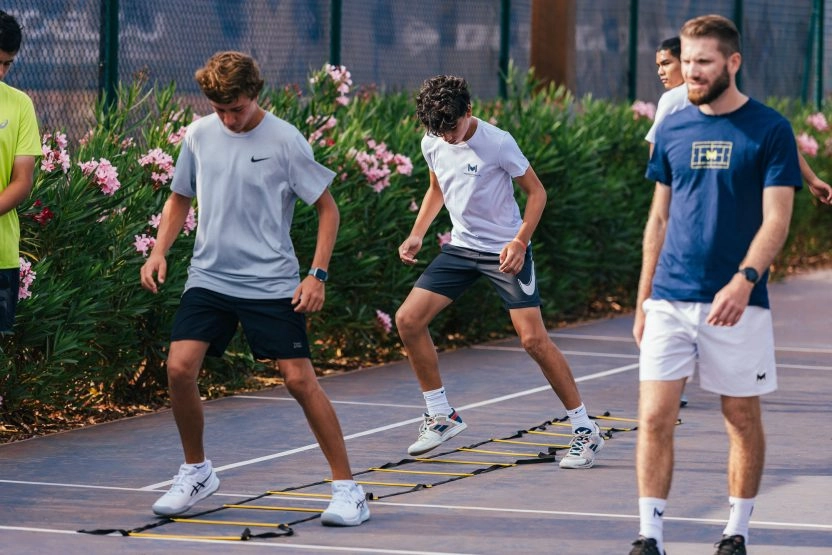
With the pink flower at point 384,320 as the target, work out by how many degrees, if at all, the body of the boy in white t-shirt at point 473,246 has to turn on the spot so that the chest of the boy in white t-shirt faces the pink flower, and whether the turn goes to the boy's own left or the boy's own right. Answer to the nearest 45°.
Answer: approximately 135° to the boy's own right

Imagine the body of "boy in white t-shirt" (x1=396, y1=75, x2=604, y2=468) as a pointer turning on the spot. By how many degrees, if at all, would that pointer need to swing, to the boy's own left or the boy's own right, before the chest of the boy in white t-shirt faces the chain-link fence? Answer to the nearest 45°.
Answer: approximately 135° to the boy's own right

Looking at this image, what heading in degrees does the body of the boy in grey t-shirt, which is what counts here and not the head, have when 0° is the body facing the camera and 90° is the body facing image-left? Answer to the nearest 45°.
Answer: approximately 0°

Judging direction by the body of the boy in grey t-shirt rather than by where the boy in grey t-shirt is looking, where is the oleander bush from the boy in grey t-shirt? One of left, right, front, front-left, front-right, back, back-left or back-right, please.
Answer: back

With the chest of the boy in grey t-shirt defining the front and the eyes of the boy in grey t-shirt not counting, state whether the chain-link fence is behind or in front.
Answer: behind

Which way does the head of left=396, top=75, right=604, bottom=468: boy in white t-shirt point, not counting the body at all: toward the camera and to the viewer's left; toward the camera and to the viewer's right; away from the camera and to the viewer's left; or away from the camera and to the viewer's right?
toward the camera and to the viewer's left

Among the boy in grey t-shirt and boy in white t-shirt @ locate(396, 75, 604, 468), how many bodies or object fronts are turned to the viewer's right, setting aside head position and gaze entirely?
0

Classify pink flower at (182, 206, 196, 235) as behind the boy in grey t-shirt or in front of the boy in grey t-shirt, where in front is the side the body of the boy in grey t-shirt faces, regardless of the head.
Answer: behind

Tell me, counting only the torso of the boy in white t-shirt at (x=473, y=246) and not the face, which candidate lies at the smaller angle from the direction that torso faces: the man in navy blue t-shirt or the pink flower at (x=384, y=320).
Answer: the man in navy blue t-shirt
